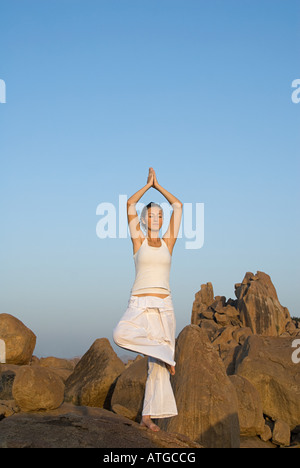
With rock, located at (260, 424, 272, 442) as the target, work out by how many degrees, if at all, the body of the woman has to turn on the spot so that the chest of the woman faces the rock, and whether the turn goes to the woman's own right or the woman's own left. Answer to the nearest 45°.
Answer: approximately 135° to the woman's own left

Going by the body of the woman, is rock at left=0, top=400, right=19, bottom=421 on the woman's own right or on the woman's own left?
on the woman's own right

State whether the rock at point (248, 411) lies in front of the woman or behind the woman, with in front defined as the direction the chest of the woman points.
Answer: behind

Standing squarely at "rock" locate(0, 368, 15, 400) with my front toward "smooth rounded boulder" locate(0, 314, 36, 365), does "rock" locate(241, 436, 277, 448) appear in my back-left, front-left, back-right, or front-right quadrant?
back-right

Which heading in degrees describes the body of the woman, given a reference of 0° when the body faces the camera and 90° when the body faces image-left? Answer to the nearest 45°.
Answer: approximately 0°

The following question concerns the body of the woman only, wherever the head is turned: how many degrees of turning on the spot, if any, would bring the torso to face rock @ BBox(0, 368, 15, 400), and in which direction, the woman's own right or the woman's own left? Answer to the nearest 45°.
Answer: approximately 135° to the woman's own right

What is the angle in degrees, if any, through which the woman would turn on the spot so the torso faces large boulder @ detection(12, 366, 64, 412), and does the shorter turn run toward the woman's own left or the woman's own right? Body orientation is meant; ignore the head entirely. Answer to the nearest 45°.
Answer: approximately 135° to the woman's own right

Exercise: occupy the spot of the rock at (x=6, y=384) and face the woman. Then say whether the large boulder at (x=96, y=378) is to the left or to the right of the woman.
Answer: left

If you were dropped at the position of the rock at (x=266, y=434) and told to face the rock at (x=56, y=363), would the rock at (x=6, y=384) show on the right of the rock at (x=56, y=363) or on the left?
left
